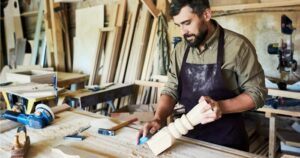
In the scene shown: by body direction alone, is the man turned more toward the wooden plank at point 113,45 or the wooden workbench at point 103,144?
the wooden workbench

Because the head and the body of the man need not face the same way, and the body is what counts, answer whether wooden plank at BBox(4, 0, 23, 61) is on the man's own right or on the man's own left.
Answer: on the man's own right

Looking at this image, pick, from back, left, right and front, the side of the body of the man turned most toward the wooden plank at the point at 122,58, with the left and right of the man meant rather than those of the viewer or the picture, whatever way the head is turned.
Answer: right

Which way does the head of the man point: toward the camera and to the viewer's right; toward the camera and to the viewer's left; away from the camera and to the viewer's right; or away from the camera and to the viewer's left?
toward the camera and to the viewer's left

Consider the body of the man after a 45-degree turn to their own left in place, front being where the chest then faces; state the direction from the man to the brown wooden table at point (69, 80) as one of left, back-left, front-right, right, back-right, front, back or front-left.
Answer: back-right

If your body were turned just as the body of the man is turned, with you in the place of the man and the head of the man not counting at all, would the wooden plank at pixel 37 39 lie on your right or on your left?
on your right

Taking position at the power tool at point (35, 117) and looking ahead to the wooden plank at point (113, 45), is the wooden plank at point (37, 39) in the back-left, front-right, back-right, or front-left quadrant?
front-left

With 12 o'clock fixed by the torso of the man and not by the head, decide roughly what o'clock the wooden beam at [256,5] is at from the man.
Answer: The wooden beam is roughly at 5 o'clock from the man.

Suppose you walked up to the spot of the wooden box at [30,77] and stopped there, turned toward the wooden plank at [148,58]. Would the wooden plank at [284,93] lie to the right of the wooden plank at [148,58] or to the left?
right

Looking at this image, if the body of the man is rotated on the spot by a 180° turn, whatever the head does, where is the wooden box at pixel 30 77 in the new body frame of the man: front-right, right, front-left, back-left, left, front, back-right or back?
left
